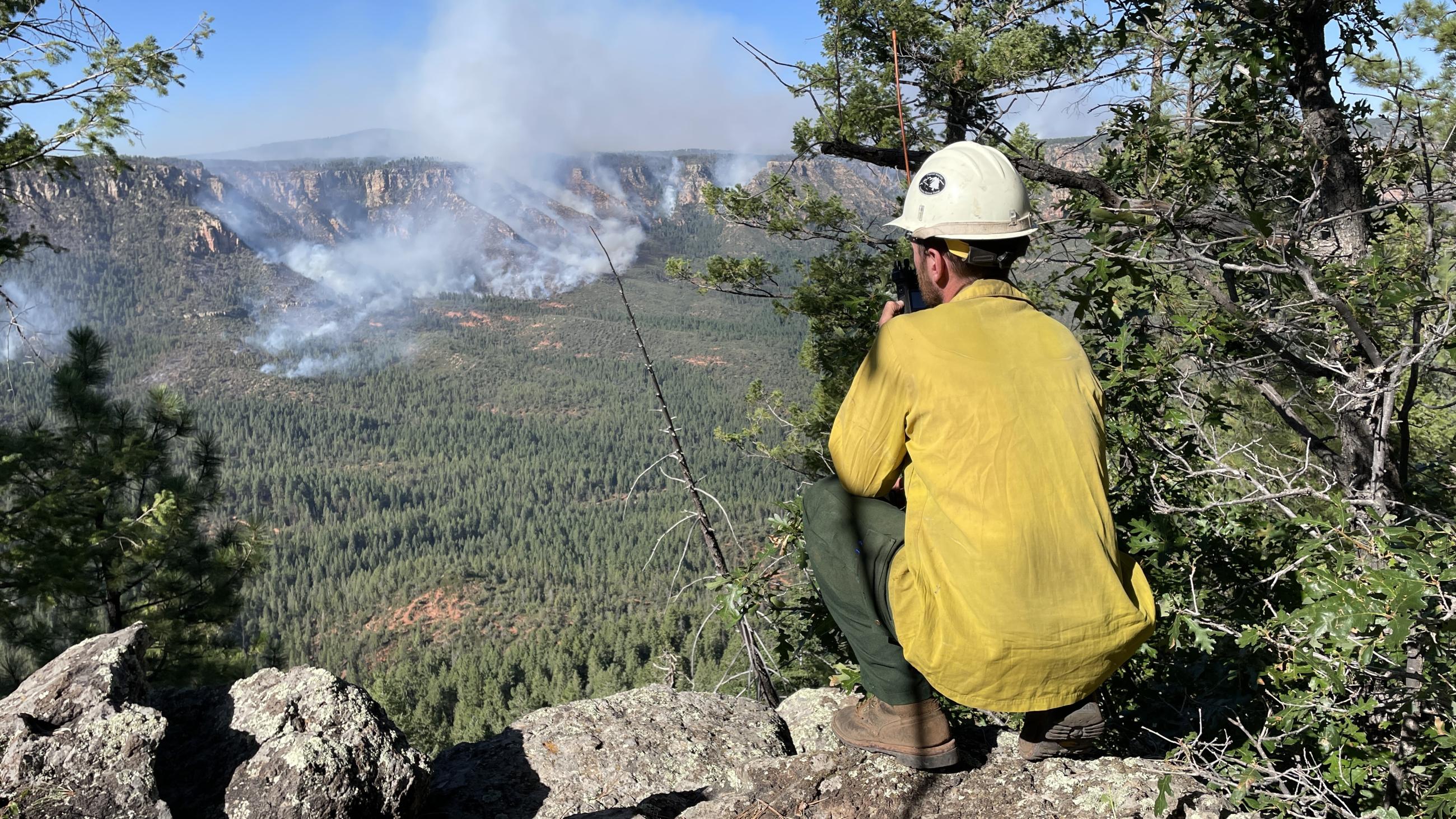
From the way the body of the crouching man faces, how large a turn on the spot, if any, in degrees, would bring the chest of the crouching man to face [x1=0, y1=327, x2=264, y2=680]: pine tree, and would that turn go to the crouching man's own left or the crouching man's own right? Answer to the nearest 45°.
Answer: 0° — they already face it

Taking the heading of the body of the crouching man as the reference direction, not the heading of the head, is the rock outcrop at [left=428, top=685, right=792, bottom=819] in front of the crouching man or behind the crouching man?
in front

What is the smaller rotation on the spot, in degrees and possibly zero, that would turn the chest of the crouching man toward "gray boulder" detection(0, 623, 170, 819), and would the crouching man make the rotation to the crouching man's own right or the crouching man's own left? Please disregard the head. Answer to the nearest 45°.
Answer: approximately 45° to the crouching man's own left

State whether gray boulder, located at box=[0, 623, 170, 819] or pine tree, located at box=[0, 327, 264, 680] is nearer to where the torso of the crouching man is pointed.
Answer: the pine tree

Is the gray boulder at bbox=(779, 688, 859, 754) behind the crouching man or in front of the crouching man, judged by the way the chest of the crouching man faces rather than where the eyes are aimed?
in front

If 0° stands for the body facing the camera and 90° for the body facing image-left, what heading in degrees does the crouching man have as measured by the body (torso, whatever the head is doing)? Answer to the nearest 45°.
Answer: approximately 135°

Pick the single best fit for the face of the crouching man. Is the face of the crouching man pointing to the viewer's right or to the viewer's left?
to the viewer's left
